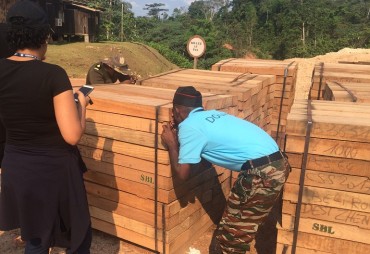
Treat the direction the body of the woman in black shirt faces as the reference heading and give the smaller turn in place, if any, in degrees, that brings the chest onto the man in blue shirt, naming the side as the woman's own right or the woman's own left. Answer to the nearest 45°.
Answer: approximately 45° to the woman's own right

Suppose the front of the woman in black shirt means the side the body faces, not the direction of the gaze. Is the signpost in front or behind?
in front

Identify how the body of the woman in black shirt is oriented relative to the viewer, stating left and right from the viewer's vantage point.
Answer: facing away from the viewer and to the right of the viewer

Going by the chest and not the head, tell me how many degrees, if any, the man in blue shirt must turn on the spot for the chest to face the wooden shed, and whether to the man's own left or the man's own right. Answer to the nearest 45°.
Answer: approximately 45° to the man's own right

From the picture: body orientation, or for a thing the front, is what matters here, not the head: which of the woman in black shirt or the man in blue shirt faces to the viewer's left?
the man in blue shirt

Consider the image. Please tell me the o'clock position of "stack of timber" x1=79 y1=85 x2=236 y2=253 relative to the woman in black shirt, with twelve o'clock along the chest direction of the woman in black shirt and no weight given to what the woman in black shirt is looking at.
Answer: The stack of timber is roughly at 12 o'clock from the woman in black shirt.

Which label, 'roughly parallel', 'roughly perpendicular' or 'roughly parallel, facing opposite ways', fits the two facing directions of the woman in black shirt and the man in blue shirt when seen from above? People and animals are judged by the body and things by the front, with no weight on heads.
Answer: roughly perpendicular

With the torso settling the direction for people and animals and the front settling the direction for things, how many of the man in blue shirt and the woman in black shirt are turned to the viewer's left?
1

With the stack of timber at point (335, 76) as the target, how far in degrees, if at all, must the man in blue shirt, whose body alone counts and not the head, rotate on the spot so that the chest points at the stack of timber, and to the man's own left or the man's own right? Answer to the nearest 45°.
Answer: approximately 135° to the man's own right

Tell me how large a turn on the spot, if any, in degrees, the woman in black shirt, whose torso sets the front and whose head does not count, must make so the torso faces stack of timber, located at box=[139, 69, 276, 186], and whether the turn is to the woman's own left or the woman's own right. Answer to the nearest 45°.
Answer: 0° — they already face it

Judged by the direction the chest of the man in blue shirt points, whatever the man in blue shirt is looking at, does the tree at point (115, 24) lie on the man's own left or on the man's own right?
on the man's own right

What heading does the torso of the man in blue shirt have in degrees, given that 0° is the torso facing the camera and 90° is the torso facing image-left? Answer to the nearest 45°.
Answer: approximately 90°
